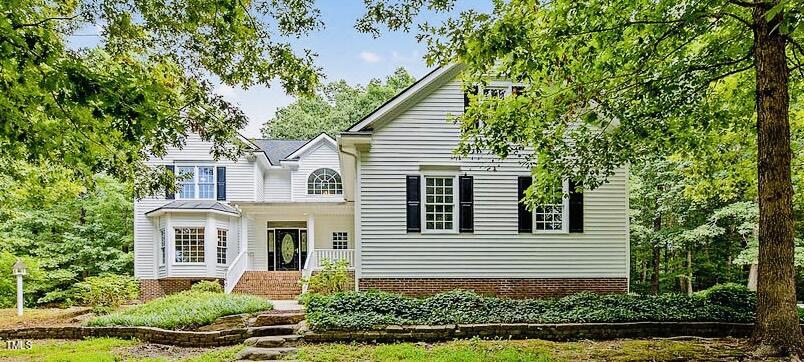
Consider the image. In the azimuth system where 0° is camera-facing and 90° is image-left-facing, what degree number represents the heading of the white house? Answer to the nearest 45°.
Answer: approximately 0°

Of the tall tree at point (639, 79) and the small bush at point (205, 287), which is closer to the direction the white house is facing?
the tall tree

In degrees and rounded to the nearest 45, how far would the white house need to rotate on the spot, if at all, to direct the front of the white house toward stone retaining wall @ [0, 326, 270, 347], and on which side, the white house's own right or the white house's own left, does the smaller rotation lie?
approximately 45° to the white house's own right

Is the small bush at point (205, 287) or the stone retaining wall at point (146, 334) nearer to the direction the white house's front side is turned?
the stone retaining wall

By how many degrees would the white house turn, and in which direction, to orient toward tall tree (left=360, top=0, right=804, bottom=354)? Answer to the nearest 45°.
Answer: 0° — it already faces it

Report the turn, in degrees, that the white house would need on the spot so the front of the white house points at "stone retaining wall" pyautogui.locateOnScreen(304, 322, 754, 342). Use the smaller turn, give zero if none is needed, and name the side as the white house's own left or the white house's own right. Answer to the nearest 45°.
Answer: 0° — it already faces it
